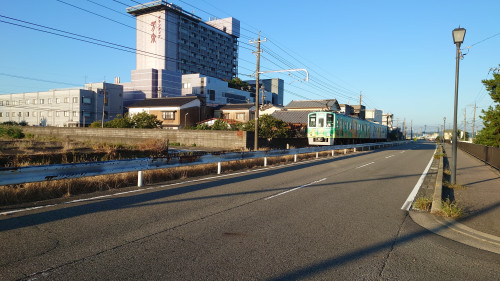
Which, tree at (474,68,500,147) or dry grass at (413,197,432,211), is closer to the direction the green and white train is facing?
the dry grass

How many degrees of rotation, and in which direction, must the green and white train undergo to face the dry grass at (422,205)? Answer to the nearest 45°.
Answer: approximately 45° to its left

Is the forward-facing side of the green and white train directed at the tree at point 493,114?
no

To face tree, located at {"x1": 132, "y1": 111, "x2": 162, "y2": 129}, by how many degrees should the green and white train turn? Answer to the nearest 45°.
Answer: approximately 45° to its right

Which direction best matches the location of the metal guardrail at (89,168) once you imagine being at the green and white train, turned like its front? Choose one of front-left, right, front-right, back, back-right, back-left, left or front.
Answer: front-left

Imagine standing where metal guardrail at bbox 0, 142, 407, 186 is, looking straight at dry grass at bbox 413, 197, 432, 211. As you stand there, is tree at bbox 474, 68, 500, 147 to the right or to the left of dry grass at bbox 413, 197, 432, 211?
left

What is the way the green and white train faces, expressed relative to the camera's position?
facing the viewer and to the left of the viewer

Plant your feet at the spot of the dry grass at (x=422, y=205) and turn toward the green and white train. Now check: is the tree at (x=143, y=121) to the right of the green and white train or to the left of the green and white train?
left

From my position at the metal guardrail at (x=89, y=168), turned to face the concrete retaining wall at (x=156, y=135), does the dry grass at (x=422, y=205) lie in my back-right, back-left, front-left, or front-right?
back-right
